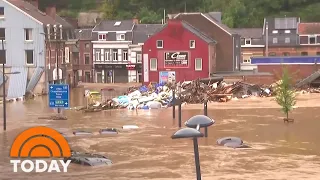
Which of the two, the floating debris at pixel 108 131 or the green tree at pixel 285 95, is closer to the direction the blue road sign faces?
the floating debris

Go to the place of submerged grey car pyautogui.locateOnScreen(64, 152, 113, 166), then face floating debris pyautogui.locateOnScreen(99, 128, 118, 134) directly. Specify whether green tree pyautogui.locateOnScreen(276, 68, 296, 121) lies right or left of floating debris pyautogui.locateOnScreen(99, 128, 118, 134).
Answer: right

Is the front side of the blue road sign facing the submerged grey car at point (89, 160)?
yes

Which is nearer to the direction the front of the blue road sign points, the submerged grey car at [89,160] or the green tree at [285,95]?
the submerged grey car

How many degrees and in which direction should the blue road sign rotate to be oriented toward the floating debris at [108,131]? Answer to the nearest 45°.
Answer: approximately 45° to its left

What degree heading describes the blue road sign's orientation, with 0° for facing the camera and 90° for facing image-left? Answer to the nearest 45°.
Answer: approximately 0°

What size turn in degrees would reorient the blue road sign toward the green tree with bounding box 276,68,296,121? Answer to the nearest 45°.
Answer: approximately 90° to its left

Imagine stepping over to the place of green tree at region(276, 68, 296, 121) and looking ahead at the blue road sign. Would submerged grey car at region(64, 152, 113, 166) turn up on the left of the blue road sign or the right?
left
